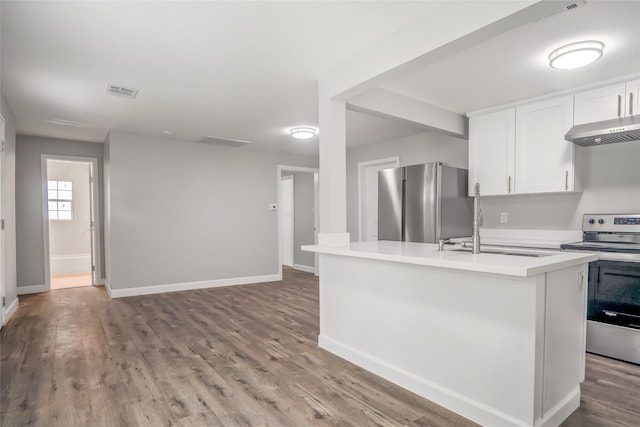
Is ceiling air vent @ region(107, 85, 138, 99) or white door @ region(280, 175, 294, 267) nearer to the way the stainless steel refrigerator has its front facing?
the ceiling air vent

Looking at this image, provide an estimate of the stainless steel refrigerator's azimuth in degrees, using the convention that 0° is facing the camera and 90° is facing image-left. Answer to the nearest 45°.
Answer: approximately 45°

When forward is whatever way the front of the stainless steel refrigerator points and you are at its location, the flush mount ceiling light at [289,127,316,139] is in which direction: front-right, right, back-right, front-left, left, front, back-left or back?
front-right

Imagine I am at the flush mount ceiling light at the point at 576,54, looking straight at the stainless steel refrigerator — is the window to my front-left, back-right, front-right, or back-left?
front-left

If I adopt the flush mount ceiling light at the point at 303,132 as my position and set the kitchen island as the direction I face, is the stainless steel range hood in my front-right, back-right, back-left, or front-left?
front-left

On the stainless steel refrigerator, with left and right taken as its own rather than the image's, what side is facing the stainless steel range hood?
left

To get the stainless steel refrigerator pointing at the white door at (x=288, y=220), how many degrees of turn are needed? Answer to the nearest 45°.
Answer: approximately 90° to its right

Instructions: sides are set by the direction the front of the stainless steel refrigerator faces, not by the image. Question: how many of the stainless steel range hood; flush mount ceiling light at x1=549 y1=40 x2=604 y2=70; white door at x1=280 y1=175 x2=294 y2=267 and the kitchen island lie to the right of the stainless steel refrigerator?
1

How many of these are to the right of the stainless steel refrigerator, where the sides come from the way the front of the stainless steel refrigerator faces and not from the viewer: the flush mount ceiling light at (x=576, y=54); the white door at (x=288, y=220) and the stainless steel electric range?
1

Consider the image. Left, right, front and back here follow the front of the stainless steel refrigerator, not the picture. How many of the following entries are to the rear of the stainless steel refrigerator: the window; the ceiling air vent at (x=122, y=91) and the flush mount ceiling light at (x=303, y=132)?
0

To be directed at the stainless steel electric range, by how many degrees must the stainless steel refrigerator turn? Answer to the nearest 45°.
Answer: approximately 90° to its left

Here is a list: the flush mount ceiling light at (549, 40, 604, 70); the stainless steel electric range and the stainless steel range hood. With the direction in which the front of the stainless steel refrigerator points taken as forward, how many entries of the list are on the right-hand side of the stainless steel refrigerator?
0

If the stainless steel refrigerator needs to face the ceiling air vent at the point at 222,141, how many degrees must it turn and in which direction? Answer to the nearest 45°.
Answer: approximately 45° to its right

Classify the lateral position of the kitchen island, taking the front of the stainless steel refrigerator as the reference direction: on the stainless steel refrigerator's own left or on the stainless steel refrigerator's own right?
on the stainless steel refrigerator's own left
